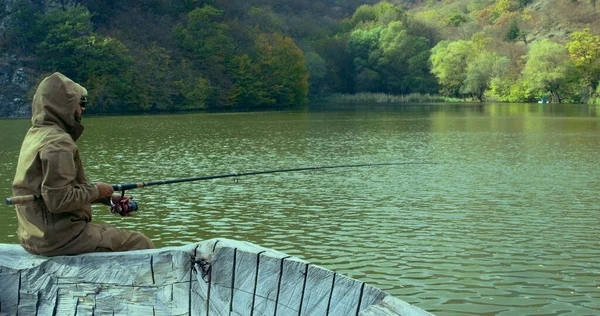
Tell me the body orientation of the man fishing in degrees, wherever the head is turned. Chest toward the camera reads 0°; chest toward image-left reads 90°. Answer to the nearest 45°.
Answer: approximately 270°
